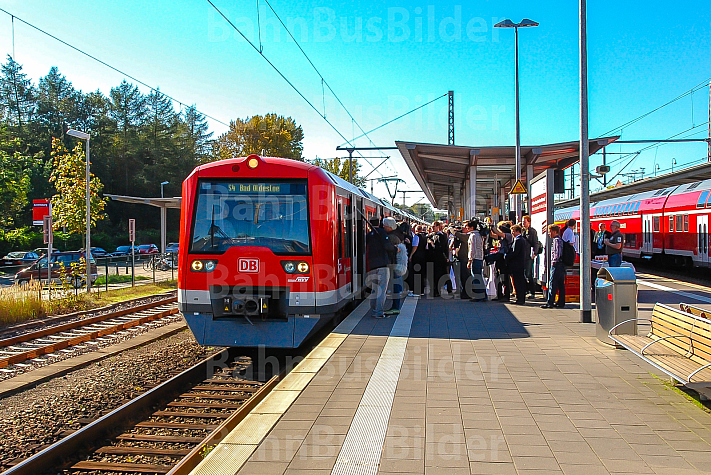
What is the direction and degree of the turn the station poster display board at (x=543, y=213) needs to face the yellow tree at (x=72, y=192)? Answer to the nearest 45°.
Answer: approximately 45° to its right

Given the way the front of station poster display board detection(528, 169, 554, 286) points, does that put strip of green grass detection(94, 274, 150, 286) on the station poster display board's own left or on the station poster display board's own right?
on the station poster display board's own right

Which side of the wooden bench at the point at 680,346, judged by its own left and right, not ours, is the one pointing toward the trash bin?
right

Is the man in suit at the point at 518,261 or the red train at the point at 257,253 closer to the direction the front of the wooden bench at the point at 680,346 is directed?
the red train

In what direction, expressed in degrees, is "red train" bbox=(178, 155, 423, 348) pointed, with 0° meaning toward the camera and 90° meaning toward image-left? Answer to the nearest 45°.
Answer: approximately 0°

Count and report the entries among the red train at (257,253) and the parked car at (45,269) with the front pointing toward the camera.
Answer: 1

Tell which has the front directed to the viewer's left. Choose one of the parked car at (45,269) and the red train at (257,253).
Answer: the parked car

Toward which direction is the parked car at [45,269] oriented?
to the viewer's left

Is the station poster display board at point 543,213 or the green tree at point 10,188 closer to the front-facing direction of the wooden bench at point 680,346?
the green tree

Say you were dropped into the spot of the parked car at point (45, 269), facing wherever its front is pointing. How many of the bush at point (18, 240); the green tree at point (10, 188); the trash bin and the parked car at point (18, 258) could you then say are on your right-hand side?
3

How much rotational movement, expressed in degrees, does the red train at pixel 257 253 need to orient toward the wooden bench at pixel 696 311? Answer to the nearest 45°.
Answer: approximately 45° to its left
